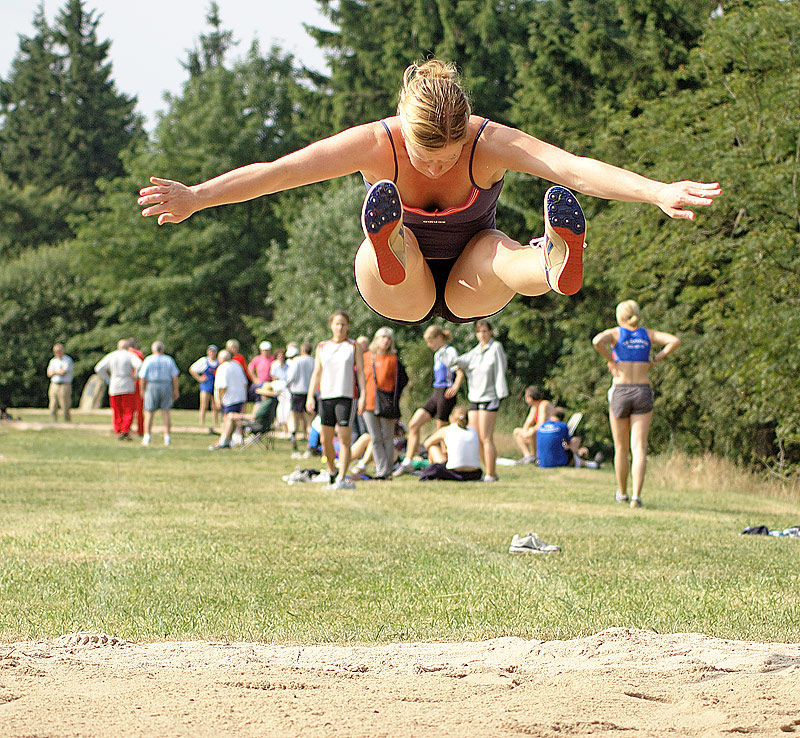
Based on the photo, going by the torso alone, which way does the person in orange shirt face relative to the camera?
toward the camera

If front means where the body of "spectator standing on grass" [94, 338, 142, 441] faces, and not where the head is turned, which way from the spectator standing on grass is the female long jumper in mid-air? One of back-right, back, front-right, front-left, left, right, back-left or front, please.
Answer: back

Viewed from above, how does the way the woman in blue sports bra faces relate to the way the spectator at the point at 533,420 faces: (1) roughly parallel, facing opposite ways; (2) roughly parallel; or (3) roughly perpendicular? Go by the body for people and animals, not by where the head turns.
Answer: roughly perpendicular

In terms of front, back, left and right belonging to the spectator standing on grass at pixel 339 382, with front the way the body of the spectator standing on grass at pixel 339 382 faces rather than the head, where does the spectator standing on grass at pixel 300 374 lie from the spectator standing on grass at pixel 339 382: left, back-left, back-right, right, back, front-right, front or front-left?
back

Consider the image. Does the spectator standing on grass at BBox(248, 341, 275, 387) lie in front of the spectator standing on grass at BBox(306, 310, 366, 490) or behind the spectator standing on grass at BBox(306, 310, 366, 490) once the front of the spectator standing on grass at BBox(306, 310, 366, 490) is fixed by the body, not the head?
behind

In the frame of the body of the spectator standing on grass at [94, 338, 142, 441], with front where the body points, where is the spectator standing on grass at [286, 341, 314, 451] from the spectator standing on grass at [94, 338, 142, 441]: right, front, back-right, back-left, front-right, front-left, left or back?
back-right

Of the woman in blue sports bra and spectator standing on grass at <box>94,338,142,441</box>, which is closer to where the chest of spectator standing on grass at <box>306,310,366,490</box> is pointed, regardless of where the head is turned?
the woman in blue sports bra

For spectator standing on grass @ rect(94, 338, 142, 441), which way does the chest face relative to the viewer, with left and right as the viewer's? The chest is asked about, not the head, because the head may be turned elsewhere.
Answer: facing away from the viewer

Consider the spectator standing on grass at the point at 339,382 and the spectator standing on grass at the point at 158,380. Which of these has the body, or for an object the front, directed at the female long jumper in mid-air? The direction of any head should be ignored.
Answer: the spectator standing on grass at the point at 339,382

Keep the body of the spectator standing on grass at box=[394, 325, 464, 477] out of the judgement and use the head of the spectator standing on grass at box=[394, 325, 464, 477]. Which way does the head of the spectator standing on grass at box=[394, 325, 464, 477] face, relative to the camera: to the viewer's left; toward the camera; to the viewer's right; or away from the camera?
to the viewer's left

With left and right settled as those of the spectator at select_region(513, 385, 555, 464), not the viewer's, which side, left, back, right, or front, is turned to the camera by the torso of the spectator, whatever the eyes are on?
left
